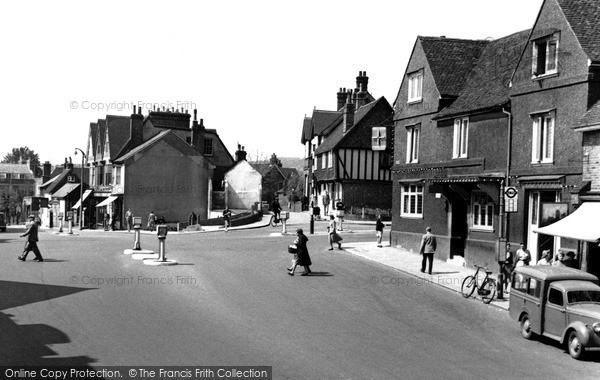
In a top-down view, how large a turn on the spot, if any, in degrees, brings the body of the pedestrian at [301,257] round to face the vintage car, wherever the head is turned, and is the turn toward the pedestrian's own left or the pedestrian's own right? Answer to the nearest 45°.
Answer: approximately 135° to the pedestrian's own left

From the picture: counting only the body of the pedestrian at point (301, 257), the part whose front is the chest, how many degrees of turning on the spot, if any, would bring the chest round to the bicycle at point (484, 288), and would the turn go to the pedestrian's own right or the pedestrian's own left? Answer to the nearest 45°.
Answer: approximately 135° to the pedestrian's own left

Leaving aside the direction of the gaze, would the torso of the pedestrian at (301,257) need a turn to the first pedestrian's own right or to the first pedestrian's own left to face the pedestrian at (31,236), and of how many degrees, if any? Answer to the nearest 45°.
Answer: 0° — they already face them

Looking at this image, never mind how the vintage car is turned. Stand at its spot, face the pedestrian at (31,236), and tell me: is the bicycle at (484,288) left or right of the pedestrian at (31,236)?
right

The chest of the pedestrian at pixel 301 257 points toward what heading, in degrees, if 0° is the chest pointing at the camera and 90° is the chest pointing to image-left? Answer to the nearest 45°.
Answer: approximately 90°
